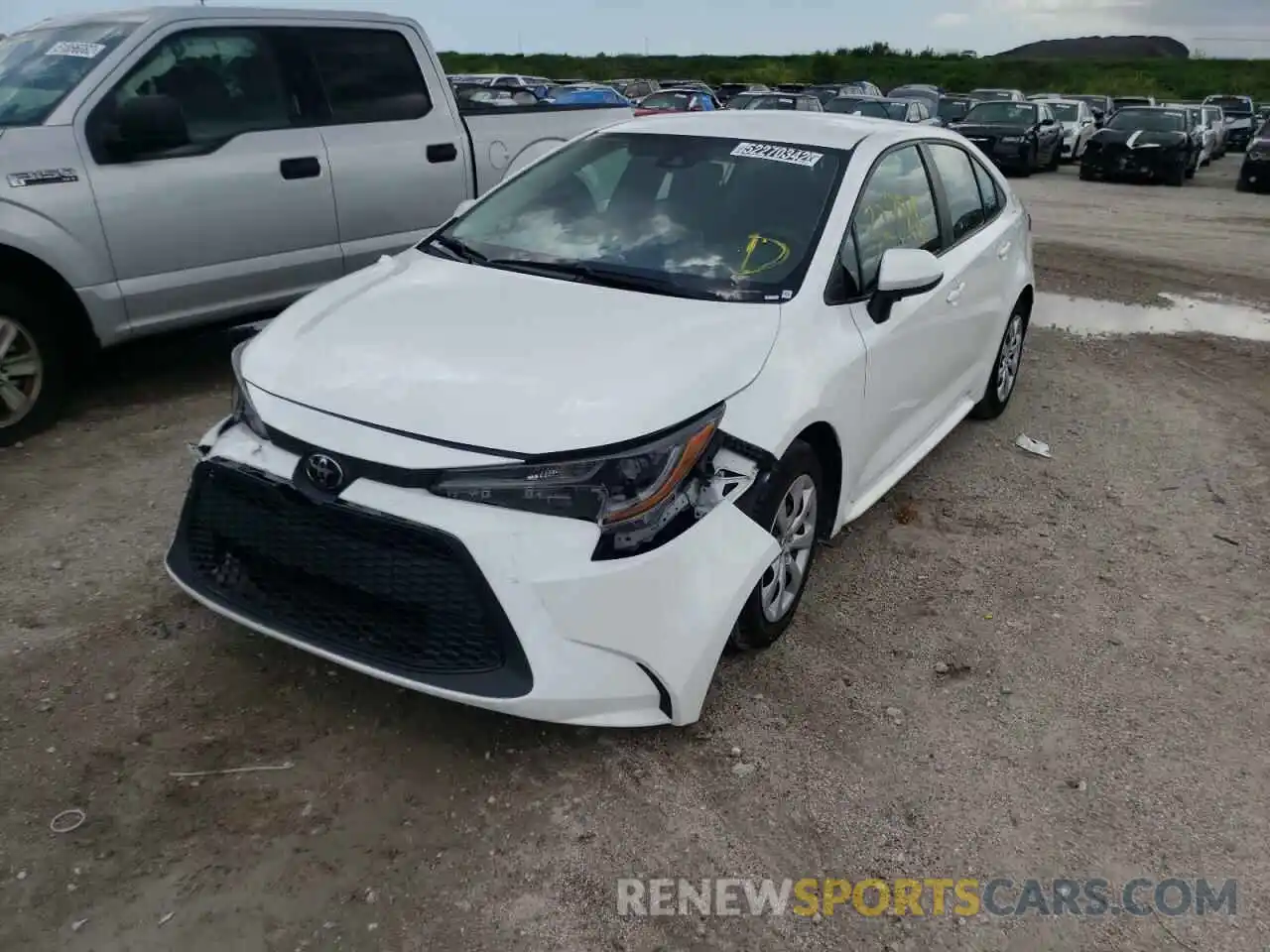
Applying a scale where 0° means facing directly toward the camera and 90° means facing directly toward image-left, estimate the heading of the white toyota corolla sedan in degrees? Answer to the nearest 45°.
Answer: approximately 45°

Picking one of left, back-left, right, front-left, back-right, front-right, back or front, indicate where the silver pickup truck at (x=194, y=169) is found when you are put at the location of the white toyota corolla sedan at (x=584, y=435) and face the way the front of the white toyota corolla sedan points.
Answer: right

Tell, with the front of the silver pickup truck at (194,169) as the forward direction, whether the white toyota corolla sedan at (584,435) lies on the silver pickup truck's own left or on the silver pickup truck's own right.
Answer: on the silver pickup truck's own left

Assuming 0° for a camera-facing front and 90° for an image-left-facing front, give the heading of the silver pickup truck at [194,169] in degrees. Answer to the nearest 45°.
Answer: approximately 45°

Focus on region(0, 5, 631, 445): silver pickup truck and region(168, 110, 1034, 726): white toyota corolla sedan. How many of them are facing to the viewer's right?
0
